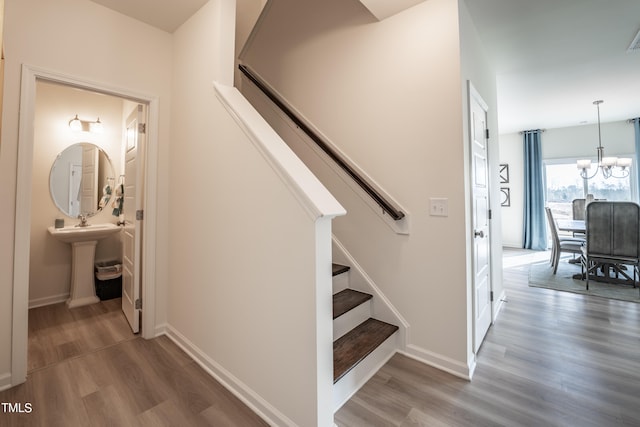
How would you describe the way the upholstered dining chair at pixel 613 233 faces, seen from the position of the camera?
facing away from the viewer

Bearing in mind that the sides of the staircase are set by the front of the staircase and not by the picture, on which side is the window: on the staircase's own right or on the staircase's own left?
on the staircase's own left

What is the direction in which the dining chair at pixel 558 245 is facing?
to the viewer's right

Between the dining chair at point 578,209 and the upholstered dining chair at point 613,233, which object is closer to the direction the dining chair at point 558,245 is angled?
the upholstered dining chair

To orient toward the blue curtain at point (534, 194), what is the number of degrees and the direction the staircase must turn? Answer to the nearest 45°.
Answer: approximately 90° to its left

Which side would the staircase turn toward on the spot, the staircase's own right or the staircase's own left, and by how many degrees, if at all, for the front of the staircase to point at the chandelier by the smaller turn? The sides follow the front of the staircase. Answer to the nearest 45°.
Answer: approximately 90° to the staircase's own left

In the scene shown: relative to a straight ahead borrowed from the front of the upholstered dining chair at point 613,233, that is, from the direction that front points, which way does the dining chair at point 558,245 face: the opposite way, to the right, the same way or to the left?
to the right

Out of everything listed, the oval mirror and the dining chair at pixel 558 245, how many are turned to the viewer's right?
1

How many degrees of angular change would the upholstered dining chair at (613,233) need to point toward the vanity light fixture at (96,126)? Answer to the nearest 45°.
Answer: approximately 135° to its left

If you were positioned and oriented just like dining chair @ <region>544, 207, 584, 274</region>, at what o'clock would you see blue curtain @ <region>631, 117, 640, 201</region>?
The blue curtain is roughly at 10 o'clock from the dining chair.
